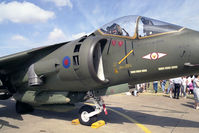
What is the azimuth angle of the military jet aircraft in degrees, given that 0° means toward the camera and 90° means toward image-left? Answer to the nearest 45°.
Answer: approximately 315°
